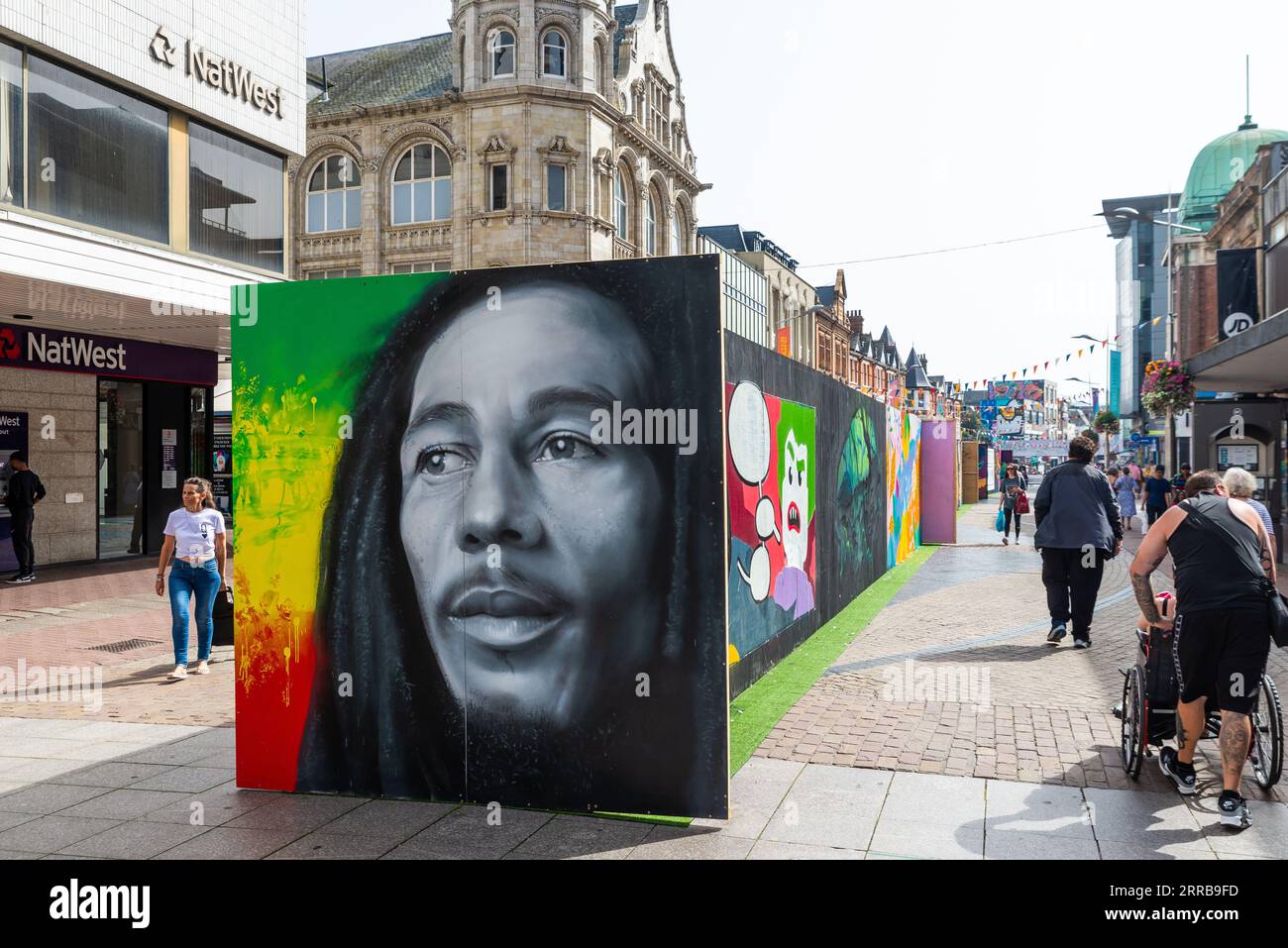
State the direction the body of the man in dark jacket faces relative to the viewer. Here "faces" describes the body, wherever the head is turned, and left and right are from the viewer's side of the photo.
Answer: facing away from the viewer

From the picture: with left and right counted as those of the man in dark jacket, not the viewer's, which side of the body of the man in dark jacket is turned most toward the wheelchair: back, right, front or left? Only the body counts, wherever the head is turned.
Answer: back

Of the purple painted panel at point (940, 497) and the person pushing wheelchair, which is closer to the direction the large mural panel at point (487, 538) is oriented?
the person pushing wheelchair

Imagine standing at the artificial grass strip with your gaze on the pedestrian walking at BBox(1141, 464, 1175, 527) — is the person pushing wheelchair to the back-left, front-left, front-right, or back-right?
back-right

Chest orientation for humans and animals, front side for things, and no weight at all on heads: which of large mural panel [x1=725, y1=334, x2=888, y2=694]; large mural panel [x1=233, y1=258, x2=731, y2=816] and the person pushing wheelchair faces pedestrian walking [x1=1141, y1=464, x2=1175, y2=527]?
the person pushing wheelchair

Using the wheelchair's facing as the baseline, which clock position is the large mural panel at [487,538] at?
The large mural panel is roughly at 8 o'clock from the wheelchair.

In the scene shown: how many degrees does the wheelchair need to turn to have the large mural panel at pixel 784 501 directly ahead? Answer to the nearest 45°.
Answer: approximately 45° to its left

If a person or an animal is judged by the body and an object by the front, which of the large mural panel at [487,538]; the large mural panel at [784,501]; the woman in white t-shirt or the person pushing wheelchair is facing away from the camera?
the person pushing wheelchair

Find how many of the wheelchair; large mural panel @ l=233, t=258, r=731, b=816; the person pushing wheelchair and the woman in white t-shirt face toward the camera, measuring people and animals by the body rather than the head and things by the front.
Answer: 2

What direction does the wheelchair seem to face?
away from the camera

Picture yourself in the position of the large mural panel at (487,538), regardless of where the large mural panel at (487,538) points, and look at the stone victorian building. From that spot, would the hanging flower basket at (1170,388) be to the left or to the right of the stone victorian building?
right

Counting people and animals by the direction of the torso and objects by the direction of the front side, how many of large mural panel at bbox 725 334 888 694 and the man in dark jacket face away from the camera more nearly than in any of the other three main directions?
1
